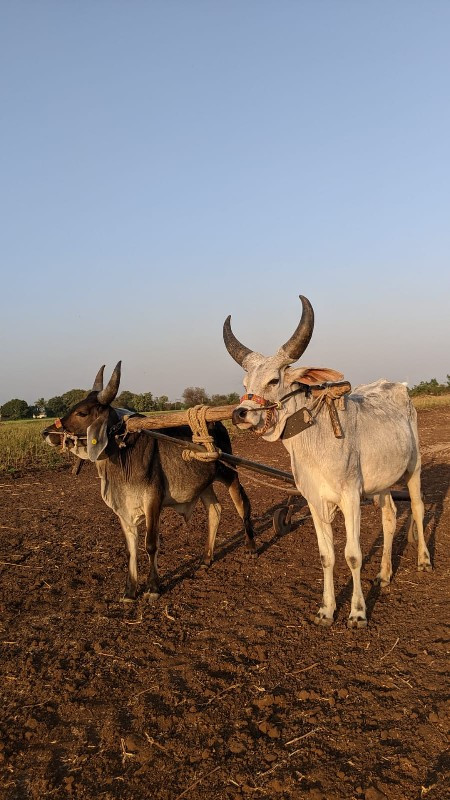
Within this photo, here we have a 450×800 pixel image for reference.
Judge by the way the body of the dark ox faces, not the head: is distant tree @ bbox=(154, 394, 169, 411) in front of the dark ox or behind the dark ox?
behind

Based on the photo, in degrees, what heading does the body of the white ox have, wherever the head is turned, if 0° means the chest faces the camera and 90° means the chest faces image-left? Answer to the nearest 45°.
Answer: approximately 45°

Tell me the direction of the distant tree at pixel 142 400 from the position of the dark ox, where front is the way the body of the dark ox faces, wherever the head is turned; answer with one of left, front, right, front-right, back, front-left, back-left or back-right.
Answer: back-right

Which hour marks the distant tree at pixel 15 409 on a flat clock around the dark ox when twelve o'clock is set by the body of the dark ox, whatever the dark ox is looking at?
The distant tree is roughly at 4 o'clock from the dark ox.

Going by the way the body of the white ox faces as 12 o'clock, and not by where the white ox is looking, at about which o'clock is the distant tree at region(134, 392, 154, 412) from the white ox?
The distant tree is roughly at 4 o'clock from the white ox.

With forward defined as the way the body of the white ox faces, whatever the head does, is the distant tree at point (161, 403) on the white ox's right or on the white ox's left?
on the white ox's right

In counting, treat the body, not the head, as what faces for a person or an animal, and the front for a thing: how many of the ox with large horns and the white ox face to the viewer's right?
0

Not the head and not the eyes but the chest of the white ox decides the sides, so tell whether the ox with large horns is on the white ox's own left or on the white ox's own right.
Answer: on the white ox's own right

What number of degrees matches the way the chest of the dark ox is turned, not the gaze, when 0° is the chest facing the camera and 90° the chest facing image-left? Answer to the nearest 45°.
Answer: approximately 45°

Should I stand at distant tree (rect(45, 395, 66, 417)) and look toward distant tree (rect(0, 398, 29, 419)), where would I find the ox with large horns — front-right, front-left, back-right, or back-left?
back-left
